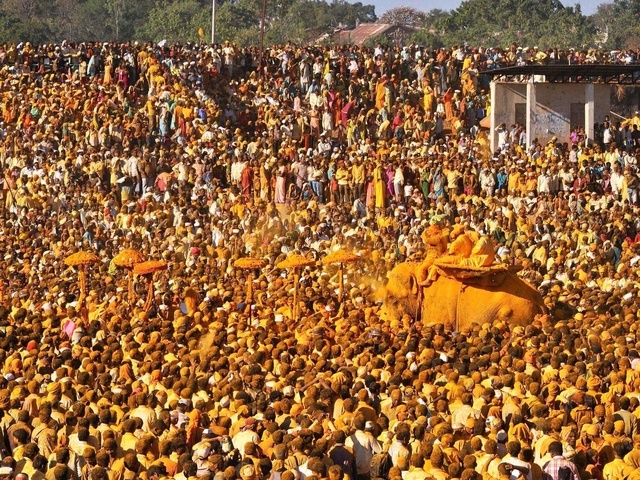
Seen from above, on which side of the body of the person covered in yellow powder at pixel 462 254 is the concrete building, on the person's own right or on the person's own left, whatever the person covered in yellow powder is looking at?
on the person's own right

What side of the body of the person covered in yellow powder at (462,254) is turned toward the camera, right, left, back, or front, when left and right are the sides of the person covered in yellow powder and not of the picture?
left
